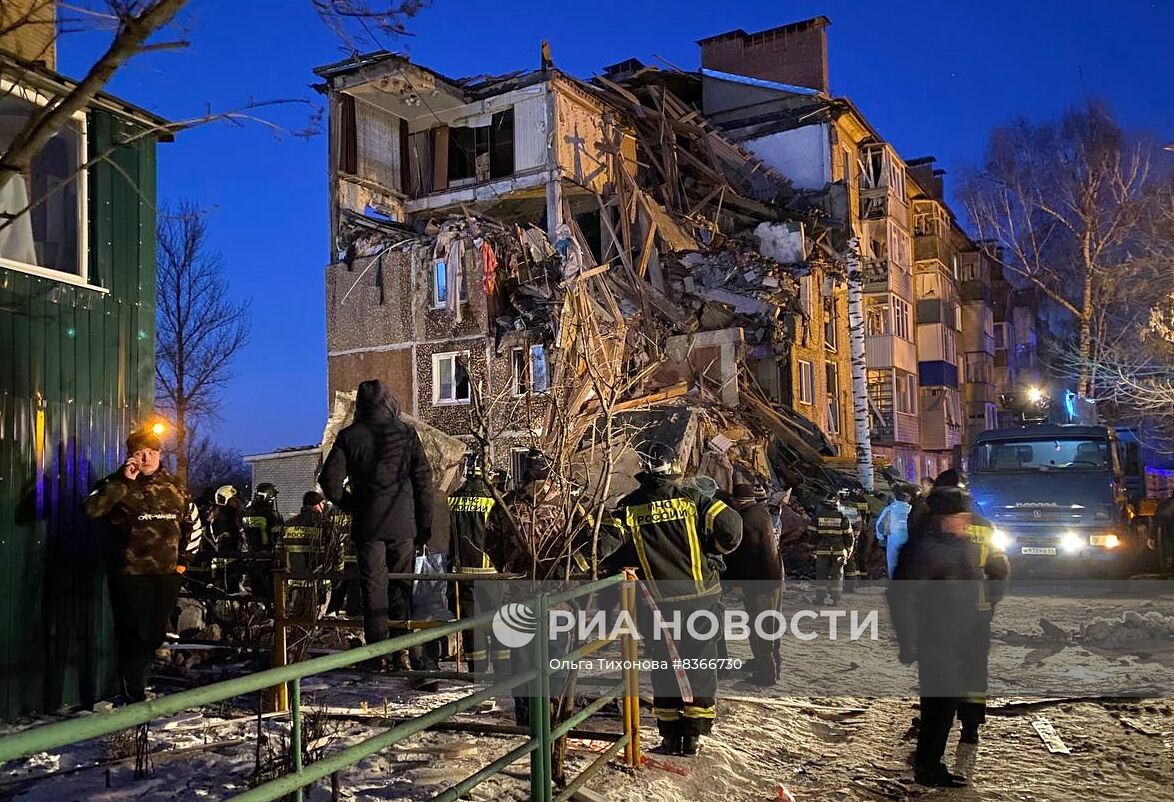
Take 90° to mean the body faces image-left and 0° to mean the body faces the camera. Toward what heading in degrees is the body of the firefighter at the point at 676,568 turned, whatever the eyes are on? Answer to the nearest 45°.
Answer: approximately 180°

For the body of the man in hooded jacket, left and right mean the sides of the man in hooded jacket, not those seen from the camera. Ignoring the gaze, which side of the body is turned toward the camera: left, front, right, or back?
back

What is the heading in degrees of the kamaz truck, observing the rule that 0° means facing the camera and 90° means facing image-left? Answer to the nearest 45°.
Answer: approximately 0°

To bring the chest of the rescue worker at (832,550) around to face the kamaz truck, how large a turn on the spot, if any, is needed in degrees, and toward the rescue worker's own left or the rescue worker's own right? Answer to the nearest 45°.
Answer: approximately 45° to the rescue worker's own right

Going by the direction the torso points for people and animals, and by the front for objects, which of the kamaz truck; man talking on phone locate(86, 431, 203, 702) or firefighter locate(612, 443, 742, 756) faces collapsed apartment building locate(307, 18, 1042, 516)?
the firefighter

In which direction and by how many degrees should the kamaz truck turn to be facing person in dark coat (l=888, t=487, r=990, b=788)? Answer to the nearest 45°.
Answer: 0° — it already faces them

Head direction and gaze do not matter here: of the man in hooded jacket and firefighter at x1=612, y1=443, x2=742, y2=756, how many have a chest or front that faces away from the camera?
2
